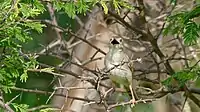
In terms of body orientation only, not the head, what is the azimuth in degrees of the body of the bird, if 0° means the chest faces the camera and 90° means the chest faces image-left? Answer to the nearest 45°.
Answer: approximately 0°
